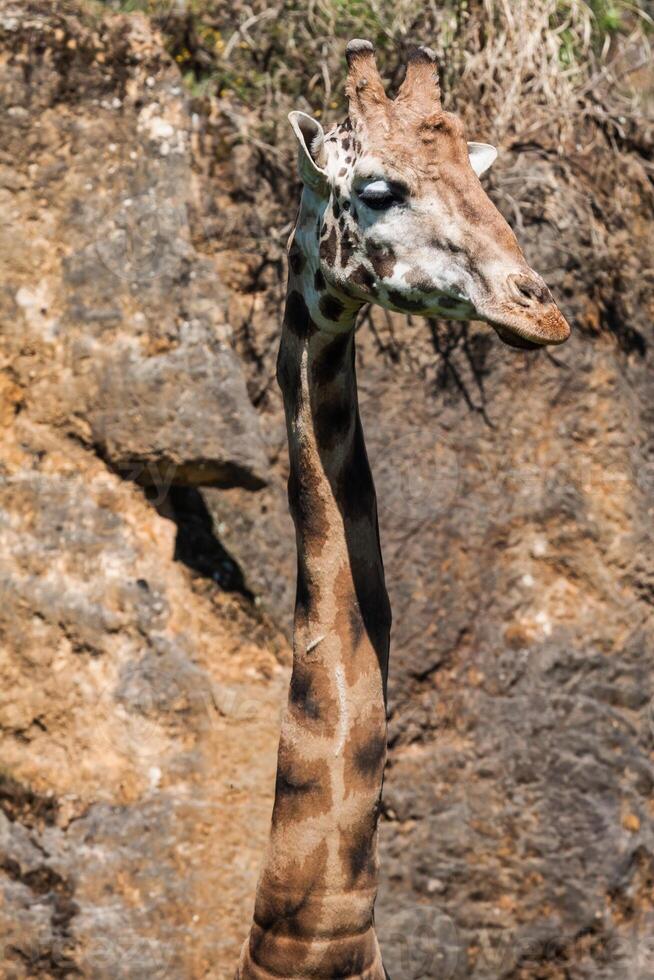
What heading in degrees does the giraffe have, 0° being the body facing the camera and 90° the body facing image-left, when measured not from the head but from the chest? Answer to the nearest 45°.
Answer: approximately 315°
